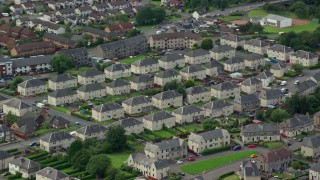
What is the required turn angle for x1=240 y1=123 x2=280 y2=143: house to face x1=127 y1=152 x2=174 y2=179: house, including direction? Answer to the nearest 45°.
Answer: approximately 45° to its right

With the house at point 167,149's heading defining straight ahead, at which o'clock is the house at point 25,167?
the house at point 25,167 is roughly at 4 o'clock from the house at point 167,149.

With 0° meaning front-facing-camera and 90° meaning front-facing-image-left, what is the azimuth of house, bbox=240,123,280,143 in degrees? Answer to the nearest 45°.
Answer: approximately 0°

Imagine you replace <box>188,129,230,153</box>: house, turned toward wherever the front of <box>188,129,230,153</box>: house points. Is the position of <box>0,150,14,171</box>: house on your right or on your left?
on your right

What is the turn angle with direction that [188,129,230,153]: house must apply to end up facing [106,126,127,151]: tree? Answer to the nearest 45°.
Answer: approximately 135° to its right

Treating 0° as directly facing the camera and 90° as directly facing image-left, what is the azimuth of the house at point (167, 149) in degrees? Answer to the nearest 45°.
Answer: approximately 315°

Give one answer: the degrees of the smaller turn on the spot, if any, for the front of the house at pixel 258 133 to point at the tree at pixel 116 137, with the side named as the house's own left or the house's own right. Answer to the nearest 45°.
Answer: approximately 90° to the house's own right

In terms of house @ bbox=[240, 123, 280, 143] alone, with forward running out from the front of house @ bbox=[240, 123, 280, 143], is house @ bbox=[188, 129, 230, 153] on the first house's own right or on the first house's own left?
on the first house's own right

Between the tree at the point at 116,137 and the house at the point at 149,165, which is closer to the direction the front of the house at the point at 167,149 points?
the house
